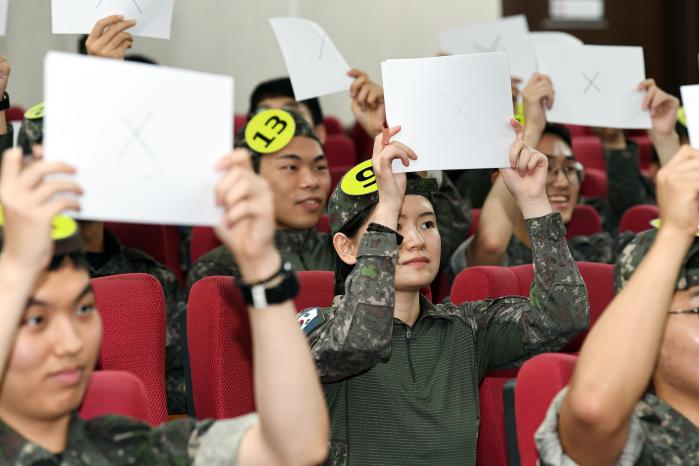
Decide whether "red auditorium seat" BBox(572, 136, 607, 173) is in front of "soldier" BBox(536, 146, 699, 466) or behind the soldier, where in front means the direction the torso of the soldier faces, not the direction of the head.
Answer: behind

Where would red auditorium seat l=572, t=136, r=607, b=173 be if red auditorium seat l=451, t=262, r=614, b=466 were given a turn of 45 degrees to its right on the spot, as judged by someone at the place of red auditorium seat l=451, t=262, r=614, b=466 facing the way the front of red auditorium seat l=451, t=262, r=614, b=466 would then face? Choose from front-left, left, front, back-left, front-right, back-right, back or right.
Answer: back

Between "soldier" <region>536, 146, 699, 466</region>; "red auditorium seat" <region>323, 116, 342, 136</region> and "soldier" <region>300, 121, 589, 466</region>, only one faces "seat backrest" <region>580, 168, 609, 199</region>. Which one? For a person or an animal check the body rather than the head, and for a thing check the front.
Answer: the red auditorium seat

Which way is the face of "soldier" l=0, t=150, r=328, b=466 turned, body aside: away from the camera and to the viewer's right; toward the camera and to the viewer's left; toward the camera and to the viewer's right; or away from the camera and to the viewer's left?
toward the camera and to the viewer's right

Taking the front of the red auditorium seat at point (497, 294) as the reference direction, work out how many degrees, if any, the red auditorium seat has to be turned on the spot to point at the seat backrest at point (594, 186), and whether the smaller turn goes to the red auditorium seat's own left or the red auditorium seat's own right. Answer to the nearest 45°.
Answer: approximately 135° to the red auditorium seat's own left

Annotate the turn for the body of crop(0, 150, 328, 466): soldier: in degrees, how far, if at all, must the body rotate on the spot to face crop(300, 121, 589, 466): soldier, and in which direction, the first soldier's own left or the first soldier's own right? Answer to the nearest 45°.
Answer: approximately 90° to the first soldier's own left

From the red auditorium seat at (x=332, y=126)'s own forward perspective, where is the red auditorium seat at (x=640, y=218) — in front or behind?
in front

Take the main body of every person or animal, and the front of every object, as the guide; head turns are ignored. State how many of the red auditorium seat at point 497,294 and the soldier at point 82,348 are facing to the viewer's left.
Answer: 0

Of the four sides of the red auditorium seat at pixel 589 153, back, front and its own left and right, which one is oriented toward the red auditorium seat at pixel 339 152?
right

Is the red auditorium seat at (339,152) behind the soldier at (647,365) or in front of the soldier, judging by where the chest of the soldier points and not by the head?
behind

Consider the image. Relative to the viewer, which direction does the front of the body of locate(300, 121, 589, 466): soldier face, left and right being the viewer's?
facing the viewer and to the right of the viewer

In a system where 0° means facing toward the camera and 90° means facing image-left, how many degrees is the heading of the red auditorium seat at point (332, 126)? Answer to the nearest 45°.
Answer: approximately 315°

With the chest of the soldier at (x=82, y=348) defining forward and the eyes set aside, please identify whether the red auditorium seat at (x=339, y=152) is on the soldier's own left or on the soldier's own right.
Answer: on the soldier's own left

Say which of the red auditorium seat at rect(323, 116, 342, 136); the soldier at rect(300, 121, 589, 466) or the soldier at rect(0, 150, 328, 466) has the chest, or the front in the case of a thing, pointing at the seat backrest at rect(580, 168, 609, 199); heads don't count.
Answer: the red auditorium seat
